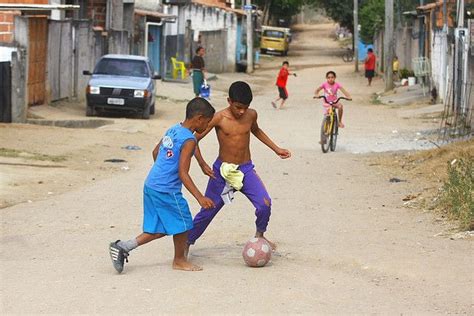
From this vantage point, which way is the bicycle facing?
toward the camera

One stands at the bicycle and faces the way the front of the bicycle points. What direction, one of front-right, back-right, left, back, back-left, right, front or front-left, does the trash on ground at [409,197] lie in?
front

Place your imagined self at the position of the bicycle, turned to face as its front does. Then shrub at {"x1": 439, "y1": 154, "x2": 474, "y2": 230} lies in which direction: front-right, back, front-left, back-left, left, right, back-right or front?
front

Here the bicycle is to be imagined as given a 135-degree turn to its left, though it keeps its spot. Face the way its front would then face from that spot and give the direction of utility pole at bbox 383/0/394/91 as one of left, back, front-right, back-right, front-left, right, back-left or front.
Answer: front-left

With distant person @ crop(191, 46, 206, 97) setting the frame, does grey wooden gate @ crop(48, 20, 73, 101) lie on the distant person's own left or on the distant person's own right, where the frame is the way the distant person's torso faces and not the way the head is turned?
on the distant person's own right

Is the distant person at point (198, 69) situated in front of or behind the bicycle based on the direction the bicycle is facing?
behind

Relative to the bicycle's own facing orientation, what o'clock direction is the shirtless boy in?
The shirtless boy is roughly at 12 o'clock from the bicycle.

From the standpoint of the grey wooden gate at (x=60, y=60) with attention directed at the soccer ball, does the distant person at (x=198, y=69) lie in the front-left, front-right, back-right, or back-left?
back-left

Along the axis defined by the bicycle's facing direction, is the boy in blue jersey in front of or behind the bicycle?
in front
